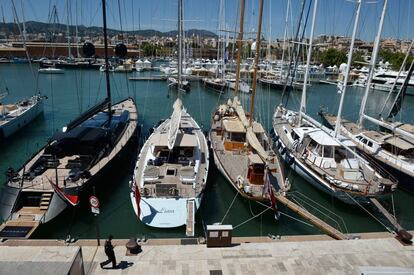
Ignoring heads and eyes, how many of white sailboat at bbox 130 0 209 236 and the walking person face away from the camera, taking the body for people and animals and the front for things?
1

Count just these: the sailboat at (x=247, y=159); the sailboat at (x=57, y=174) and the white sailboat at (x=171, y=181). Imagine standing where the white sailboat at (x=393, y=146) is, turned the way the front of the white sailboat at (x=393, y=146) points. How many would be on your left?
3

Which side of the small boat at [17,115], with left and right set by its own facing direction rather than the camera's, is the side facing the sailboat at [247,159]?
right

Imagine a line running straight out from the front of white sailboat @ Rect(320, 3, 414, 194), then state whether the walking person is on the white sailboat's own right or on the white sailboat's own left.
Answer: on the white sailboat's own left

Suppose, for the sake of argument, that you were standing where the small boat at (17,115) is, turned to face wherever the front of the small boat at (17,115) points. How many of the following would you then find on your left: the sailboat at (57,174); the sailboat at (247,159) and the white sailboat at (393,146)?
0

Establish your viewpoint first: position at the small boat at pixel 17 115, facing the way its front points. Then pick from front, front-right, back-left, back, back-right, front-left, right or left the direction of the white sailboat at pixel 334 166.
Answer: right

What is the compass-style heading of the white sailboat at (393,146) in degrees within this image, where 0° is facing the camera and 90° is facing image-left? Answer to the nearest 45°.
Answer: approximately 135°

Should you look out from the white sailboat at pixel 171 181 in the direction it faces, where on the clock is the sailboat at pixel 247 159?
The sailboat is roughly at 2 o'clock from the white sailboat.

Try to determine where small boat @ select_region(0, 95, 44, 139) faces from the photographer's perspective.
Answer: facing away from the viewer and to the right of the viewer

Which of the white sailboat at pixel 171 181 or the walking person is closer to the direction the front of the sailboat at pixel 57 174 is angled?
the white sailboat

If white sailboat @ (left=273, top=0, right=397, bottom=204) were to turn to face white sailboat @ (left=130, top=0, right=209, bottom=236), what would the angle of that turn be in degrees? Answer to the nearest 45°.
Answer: approximately 90° to its left

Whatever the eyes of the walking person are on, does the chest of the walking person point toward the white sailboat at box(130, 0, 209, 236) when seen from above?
no

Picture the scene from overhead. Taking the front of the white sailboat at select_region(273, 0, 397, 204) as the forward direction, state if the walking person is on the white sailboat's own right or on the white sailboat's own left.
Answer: on the white sailboat's own left

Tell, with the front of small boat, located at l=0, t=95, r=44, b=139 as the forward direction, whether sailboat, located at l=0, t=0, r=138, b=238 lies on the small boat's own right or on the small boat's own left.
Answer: on the small boat's own right
